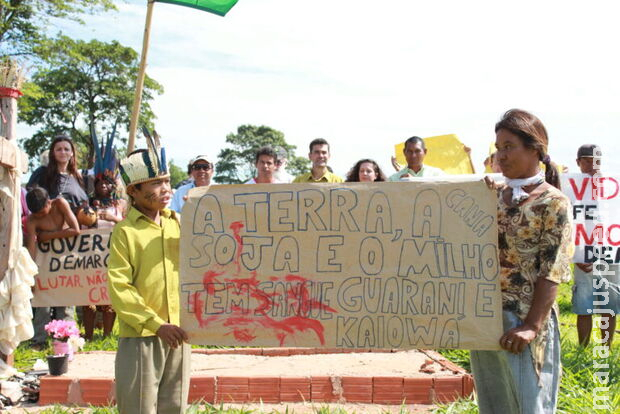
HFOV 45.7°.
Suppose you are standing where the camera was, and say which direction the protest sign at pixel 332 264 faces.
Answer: facing the viewer

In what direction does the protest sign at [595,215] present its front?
toward the camera

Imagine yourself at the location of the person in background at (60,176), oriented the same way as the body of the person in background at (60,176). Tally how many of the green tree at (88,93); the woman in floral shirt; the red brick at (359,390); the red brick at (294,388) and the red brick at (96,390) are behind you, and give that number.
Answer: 1

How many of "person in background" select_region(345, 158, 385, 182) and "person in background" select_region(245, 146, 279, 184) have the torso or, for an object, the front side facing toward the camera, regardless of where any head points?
2

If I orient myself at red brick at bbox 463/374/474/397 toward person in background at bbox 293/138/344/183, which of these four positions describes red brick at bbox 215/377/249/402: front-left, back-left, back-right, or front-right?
front-left

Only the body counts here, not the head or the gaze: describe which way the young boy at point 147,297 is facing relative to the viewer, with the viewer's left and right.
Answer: facing the viewer and to the right of the viewer

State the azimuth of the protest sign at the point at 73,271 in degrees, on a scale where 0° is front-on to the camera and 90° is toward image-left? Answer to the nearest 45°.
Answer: approximately 0°

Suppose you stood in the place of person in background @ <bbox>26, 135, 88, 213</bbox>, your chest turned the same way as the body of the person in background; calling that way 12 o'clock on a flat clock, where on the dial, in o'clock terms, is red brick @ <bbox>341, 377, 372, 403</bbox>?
The red brick is roughly at 11 o'clock from the person in background.

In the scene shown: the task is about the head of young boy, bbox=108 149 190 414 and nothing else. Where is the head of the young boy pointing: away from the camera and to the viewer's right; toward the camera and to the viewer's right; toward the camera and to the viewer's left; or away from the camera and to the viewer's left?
toward the camera and to the viewer's right

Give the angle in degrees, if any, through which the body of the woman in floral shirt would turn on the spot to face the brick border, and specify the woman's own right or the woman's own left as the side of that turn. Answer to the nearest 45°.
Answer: approximately 90° to the woman's own right

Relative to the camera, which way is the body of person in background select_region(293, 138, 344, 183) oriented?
toward the camera

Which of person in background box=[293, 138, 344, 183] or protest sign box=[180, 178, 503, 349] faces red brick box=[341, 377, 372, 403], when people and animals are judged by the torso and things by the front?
the person in background
